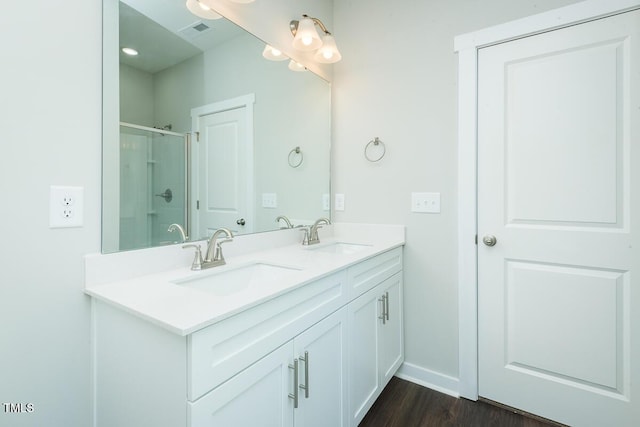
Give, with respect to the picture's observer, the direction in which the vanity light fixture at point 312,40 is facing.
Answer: facing the viewer and to the right of the viewer

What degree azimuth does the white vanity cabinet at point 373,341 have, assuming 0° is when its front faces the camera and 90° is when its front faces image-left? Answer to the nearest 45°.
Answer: approximately 315°

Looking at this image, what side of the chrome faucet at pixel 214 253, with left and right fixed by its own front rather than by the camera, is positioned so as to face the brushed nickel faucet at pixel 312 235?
left

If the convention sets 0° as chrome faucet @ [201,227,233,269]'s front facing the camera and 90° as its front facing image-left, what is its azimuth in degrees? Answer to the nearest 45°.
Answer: approximately 315°

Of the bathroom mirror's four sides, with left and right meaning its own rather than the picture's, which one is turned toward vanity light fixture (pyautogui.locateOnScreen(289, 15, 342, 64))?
left

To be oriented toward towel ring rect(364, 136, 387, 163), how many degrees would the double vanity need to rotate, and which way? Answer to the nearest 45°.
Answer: approximately 90° to its left
